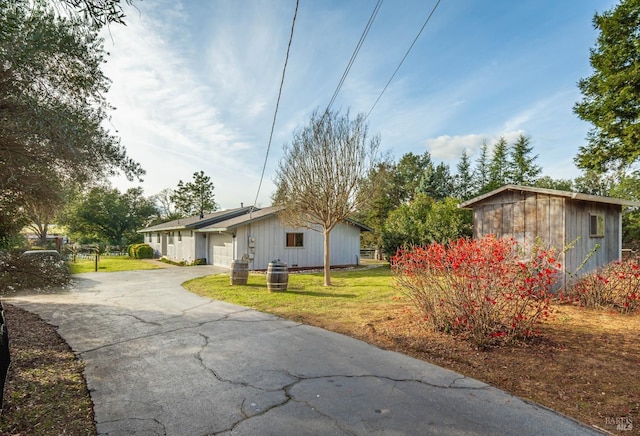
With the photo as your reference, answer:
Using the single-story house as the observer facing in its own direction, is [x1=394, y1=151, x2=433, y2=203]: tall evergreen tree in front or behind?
behind

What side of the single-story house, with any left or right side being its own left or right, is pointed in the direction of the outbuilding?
left

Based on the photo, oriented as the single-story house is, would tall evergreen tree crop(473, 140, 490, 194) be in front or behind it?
behind

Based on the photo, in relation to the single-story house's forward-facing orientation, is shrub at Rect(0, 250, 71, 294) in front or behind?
in front

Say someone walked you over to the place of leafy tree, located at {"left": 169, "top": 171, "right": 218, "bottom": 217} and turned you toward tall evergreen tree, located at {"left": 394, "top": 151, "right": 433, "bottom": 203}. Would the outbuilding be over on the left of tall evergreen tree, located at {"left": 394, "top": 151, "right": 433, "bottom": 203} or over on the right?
right

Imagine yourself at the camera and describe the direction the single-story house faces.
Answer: facing the viewer and to the left of the viewer

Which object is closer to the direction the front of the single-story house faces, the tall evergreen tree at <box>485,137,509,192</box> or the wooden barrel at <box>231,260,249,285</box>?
the wooden barrel

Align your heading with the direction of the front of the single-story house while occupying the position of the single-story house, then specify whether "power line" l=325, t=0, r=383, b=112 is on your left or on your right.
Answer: on your left

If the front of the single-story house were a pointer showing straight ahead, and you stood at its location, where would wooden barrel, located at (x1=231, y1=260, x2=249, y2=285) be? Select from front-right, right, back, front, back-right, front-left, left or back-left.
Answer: front-left

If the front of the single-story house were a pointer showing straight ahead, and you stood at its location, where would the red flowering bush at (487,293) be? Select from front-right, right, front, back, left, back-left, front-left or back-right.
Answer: front-left
